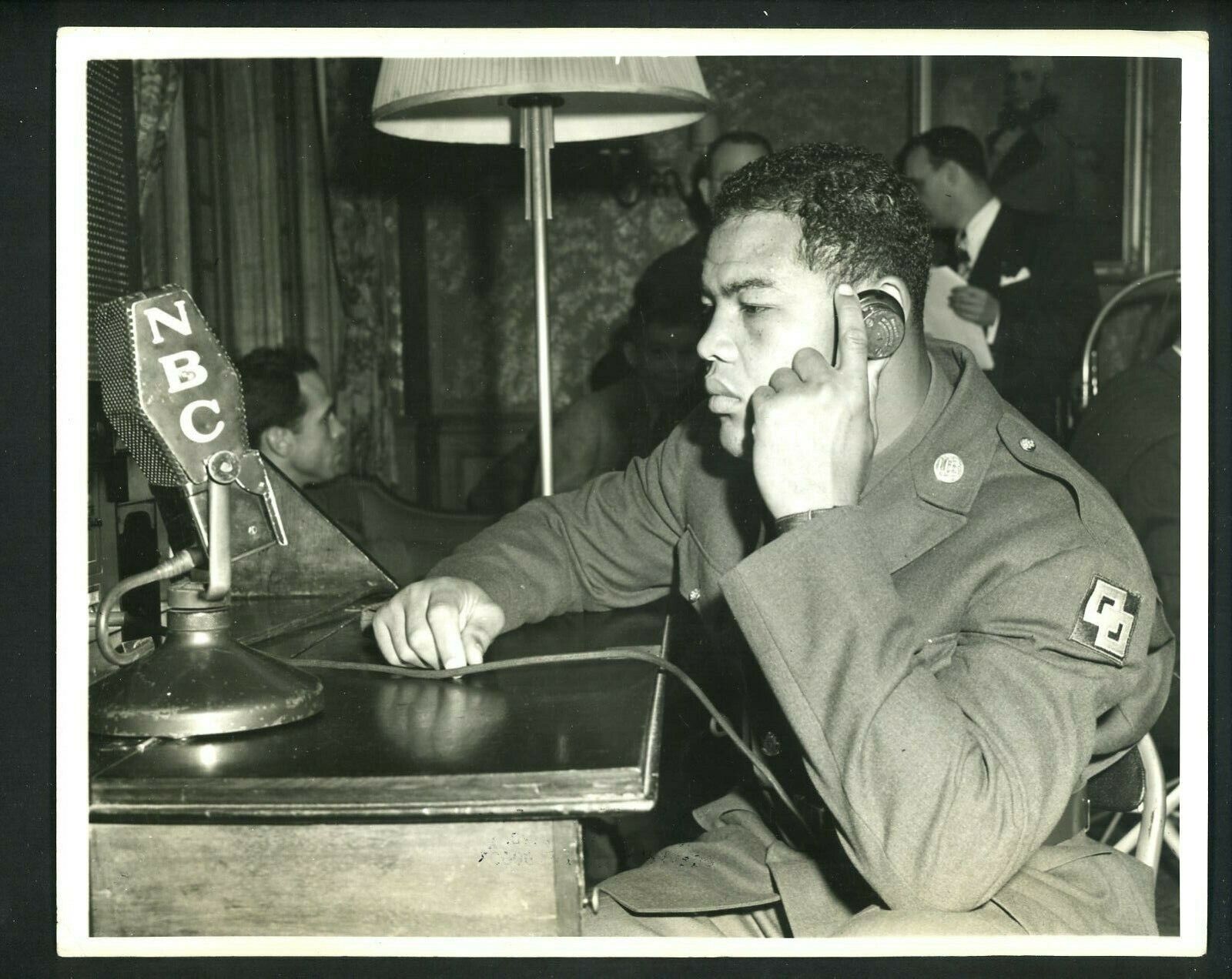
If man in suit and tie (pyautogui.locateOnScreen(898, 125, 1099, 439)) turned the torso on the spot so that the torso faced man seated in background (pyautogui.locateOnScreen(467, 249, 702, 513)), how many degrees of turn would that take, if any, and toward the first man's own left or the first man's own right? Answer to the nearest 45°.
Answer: approximately 45° to the first man's own left

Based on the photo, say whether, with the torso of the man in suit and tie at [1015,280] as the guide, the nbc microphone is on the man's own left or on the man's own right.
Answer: on the man's own left

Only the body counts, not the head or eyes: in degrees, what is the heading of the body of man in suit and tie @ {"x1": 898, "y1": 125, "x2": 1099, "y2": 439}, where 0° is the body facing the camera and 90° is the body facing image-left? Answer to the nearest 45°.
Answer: approximately 90°
